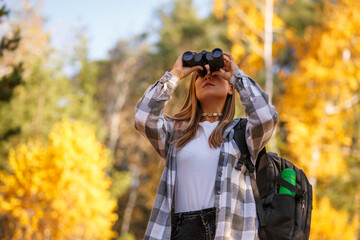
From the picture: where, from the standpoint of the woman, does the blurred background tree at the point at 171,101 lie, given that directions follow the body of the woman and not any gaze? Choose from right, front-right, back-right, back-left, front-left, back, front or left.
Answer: back

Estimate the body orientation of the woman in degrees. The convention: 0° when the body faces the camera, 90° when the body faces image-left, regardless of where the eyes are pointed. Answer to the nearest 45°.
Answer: approximately 0°

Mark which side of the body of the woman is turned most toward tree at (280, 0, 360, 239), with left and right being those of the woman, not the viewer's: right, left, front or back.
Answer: back
